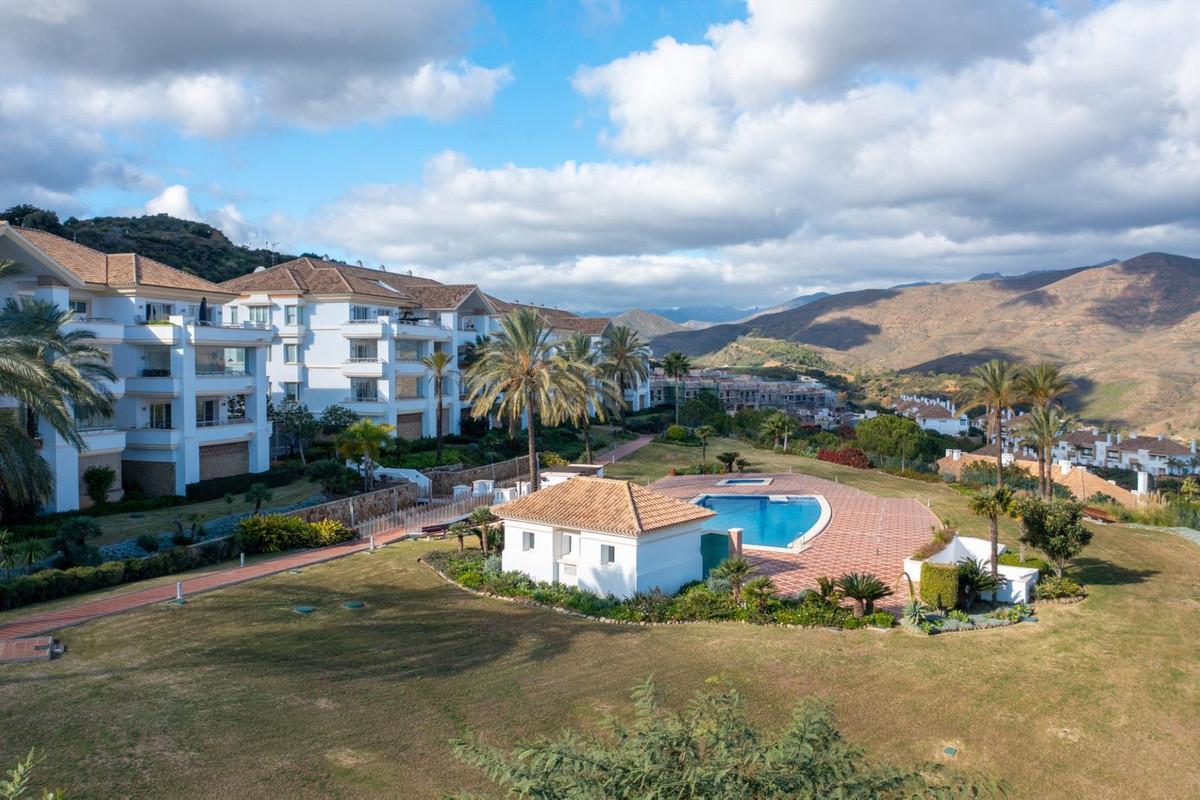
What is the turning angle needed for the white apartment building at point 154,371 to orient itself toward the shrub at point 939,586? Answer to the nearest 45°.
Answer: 0° — it already faces it

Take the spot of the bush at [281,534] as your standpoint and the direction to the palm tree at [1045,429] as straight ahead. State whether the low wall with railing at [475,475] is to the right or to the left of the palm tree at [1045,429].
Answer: left

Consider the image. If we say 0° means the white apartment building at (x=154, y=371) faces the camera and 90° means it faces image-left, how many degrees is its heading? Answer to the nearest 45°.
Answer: approximately 315°

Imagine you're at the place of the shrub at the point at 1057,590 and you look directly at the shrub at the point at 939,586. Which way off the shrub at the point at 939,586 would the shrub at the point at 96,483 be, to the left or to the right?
right

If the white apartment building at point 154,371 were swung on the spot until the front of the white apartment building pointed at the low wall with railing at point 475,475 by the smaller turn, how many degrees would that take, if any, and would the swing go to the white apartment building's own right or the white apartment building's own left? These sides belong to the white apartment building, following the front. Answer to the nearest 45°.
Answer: approximately 45° to the white apartment building's own left

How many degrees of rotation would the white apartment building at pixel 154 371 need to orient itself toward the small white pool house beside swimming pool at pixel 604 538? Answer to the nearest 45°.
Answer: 0° — it already faces it

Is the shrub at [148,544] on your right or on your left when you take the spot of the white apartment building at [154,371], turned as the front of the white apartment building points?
on your right

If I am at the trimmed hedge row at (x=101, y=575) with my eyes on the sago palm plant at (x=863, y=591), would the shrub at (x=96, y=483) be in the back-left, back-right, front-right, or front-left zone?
back-left

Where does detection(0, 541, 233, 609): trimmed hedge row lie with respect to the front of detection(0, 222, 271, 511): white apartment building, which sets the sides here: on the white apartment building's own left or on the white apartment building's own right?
on the white apartment building's own right
